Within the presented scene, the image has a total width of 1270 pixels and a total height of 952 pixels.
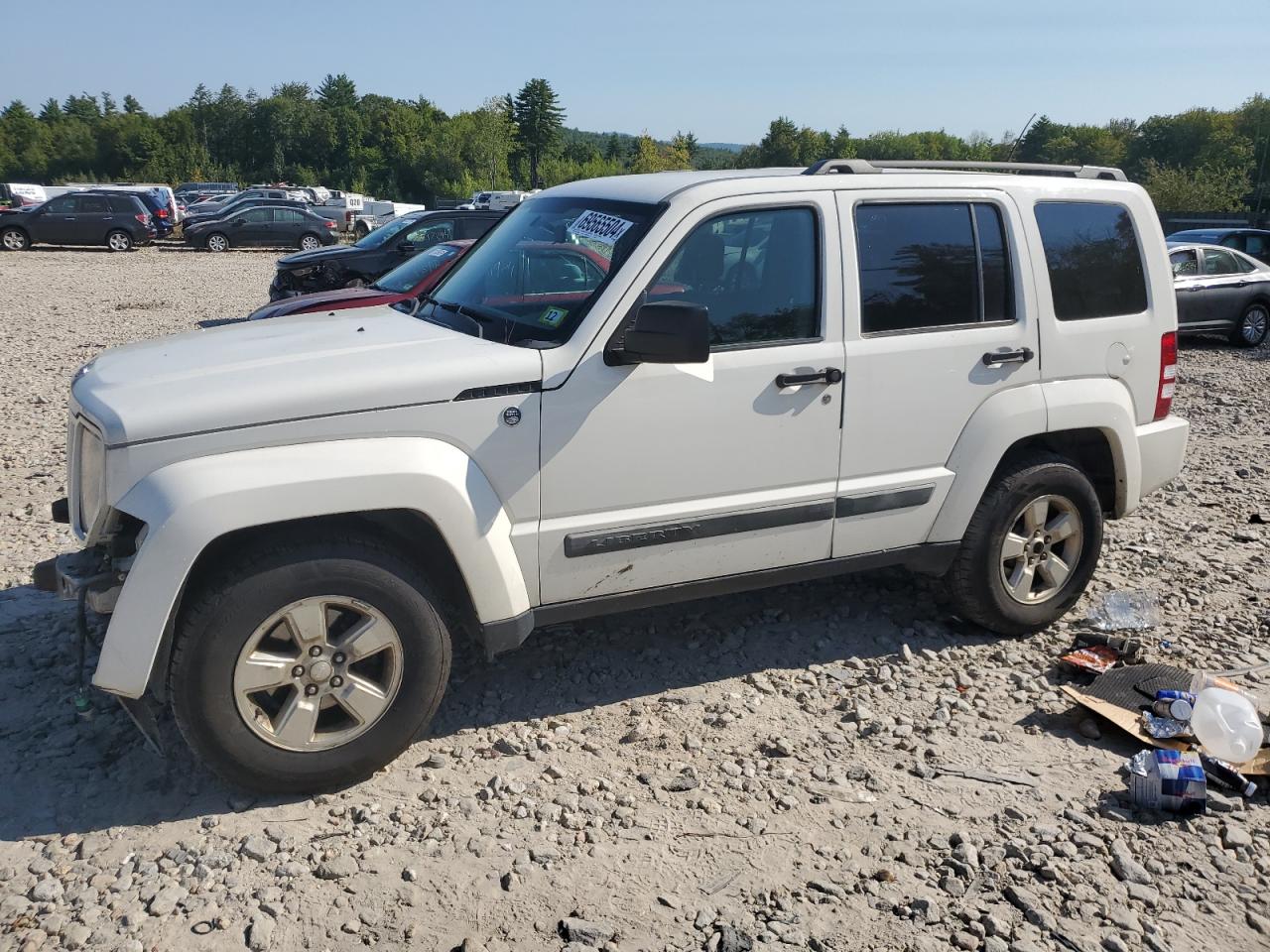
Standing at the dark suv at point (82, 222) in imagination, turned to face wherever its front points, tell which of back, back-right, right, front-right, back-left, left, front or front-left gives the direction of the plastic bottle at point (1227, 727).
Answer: left

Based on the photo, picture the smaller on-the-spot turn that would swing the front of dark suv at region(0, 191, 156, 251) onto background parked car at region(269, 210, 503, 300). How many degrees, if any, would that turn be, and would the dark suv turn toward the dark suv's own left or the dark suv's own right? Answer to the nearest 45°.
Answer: approximately 90° to the dark suv's own left

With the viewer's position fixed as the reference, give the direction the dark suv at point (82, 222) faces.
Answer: facing to the left of the viewer

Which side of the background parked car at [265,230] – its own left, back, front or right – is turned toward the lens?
left

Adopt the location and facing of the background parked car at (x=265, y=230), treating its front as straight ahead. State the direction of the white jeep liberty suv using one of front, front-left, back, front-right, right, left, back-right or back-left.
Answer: left

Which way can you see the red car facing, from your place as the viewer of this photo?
facing the viewer and to the left of the viewer

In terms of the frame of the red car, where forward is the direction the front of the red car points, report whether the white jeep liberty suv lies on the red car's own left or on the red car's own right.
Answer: on the red car's own left

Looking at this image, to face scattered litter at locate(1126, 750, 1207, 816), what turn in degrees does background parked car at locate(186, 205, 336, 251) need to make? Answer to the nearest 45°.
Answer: approximately 90° to its left

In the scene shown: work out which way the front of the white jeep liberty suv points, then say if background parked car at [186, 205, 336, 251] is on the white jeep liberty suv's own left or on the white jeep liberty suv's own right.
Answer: on the white jeep liberty suv's own right

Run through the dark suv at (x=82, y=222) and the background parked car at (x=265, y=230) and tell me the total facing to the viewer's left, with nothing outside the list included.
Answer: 2
